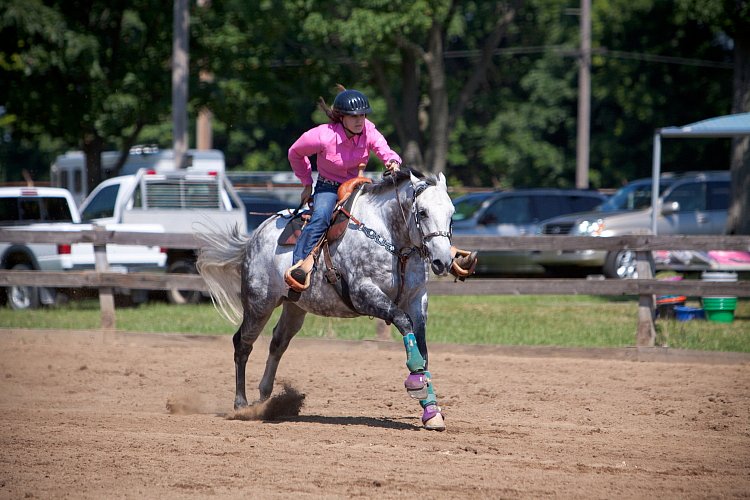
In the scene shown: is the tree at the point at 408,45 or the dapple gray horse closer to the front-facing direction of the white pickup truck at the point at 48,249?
the tree

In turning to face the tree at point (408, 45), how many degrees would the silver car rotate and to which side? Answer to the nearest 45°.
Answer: approximately 90° to its right

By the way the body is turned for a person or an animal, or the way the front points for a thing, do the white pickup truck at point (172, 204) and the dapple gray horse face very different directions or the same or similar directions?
very different directions

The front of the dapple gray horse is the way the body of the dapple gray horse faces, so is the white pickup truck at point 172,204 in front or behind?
behind

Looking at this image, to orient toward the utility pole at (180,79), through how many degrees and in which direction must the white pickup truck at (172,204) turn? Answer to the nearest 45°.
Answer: approximately 45° to its right

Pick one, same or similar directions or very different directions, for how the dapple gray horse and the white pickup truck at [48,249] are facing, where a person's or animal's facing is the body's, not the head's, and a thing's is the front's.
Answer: very different directions

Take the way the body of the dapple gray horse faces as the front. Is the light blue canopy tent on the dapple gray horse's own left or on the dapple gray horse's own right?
on the dapple gray horse's own left
